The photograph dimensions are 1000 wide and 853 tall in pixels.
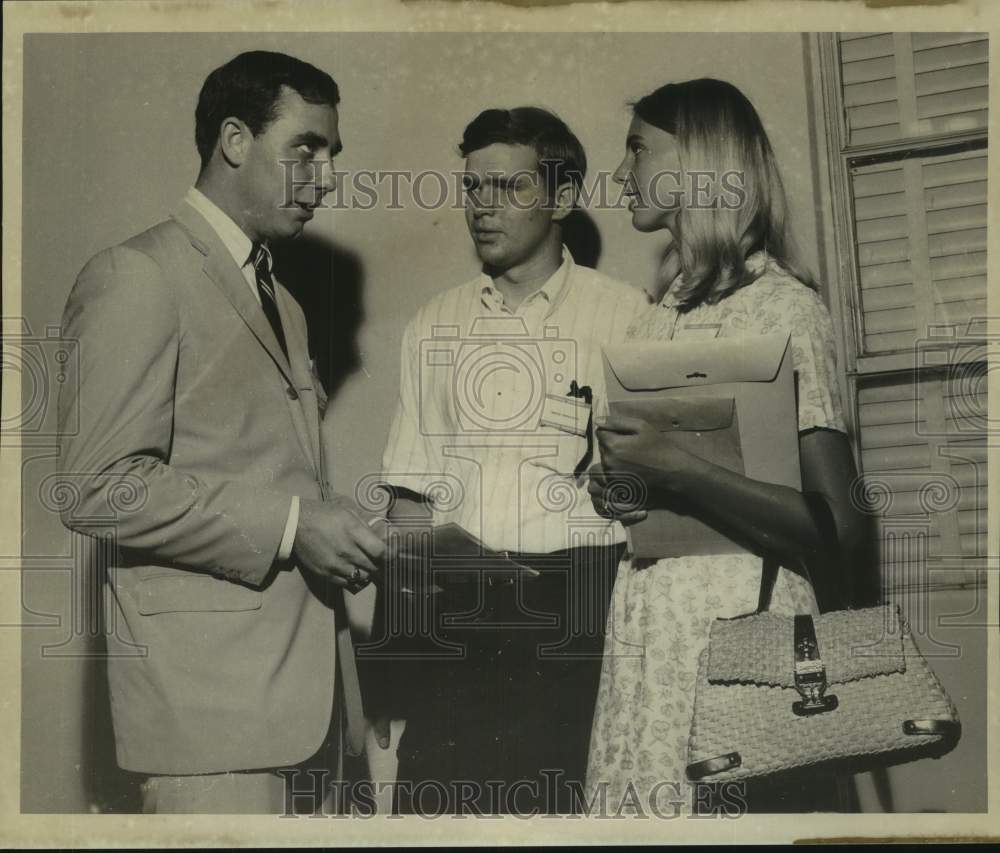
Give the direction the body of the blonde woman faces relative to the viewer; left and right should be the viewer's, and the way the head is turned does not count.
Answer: facing to the left of the viewer

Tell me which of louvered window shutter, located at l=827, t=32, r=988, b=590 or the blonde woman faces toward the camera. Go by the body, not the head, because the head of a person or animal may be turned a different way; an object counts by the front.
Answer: the louvered window shutter

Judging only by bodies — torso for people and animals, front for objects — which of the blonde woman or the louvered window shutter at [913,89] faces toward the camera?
the louvered window shutter

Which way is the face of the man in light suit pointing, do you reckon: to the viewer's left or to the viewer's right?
to the viewer's right

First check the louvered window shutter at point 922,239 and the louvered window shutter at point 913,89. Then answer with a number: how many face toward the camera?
2

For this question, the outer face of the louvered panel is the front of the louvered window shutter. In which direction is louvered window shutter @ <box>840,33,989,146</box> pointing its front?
toward the camera

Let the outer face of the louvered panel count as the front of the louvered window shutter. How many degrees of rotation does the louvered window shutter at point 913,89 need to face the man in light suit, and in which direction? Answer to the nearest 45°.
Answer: approximately 90° to its right

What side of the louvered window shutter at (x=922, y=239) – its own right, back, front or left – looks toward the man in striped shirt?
right

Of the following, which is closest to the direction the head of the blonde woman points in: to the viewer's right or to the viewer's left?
to the viewer's left

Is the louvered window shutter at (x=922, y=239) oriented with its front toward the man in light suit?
no

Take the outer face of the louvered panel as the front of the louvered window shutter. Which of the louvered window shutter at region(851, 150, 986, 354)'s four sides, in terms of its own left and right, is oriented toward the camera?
front

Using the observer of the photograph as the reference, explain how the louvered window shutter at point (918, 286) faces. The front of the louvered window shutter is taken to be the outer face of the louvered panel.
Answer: facing the viewer

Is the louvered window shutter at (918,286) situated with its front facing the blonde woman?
no

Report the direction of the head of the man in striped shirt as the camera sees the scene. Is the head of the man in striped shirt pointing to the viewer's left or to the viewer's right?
to the viewer's left
